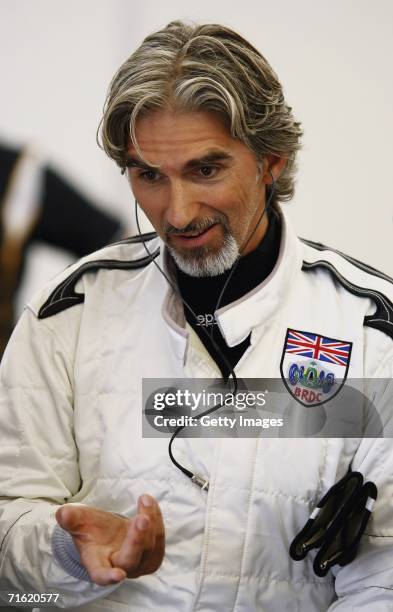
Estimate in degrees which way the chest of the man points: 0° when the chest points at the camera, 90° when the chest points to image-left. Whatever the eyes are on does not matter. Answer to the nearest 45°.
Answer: approximately 0°

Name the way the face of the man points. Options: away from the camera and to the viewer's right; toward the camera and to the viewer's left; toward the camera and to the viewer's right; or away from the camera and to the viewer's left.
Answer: toward the camera and to the viewer's left
